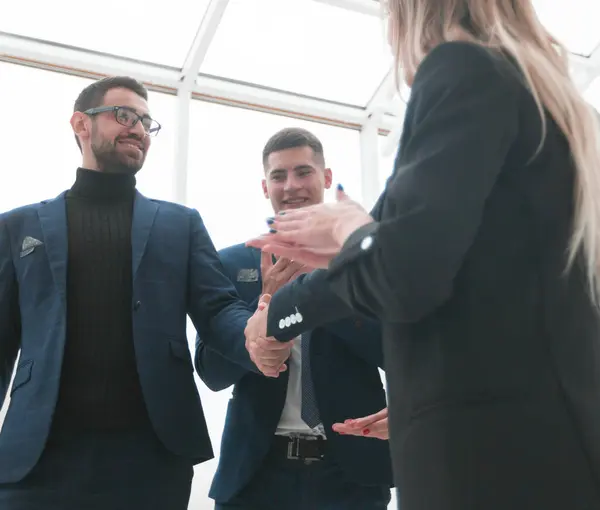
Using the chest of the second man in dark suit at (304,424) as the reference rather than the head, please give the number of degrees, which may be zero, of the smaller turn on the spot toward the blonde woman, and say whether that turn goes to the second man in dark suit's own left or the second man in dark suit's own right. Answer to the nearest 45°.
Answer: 0° — they already face them

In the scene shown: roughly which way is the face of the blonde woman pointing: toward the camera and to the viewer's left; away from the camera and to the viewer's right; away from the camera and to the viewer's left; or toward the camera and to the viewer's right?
away from the camera and to the viewer's left
